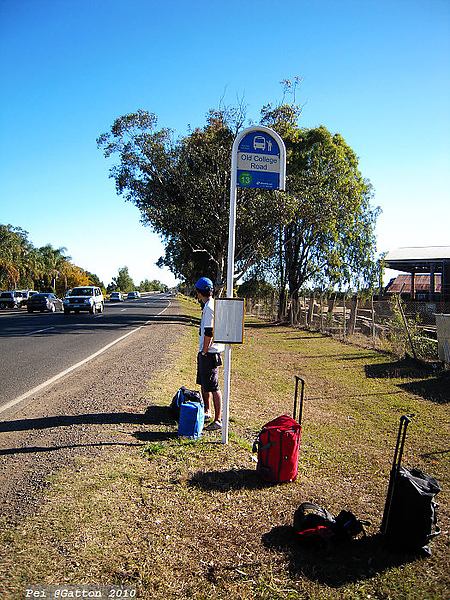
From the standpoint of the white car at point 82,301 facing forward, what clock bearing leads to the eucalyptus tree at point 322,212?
The eucalyptus tree is roughly at 10 o'clock from the white car.

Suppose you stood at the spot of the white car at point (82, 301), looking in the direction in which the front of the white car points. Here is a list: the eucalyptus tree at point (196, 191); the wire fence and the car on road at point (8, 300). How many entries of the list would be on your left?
2

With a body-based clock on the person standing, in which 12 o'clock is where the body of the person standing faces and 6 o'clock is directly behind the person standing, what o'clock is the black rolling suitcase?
The black rolling suitcase is roughly at 8 o'clock from the person standing.

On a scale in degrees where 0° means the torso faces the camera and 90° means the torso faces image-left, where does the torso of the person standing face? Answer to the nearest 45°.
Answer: approximately 90°

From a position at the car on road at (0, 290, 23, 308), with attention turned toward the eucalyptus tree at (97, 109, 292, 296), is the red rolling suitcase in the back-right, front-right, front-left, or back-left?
front-right

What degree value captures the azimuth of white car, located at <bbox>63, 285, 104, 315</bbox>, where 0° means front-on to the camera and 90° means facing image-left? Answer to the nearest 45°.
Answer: approximately 45°

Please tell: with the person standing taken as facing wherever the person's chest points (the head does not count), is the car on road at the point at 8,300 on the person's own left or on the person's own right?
on the person's own right

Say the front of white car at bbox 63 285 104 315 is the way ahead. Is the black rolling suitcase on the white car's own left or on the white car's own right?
on the white car's own left

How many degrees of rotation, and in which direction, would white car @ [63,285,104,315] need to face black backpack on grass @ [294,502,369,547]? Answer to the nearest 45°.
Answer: approximately 45° to its left

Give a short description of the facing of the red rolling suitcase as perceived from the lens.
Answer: facing the viewer and to the left of the viewer

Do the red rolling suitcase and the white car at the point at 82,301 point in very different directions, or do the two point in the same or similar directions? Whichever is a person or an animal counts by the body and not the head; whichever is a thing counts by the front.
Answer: same or similar directions

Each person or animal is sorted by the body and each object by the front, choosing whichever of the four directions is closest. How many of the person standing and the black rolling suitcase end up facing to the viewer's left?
1

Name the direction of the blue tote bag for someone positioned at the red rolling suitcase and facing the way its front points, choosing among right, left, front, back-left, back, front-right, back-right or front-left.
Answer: right
